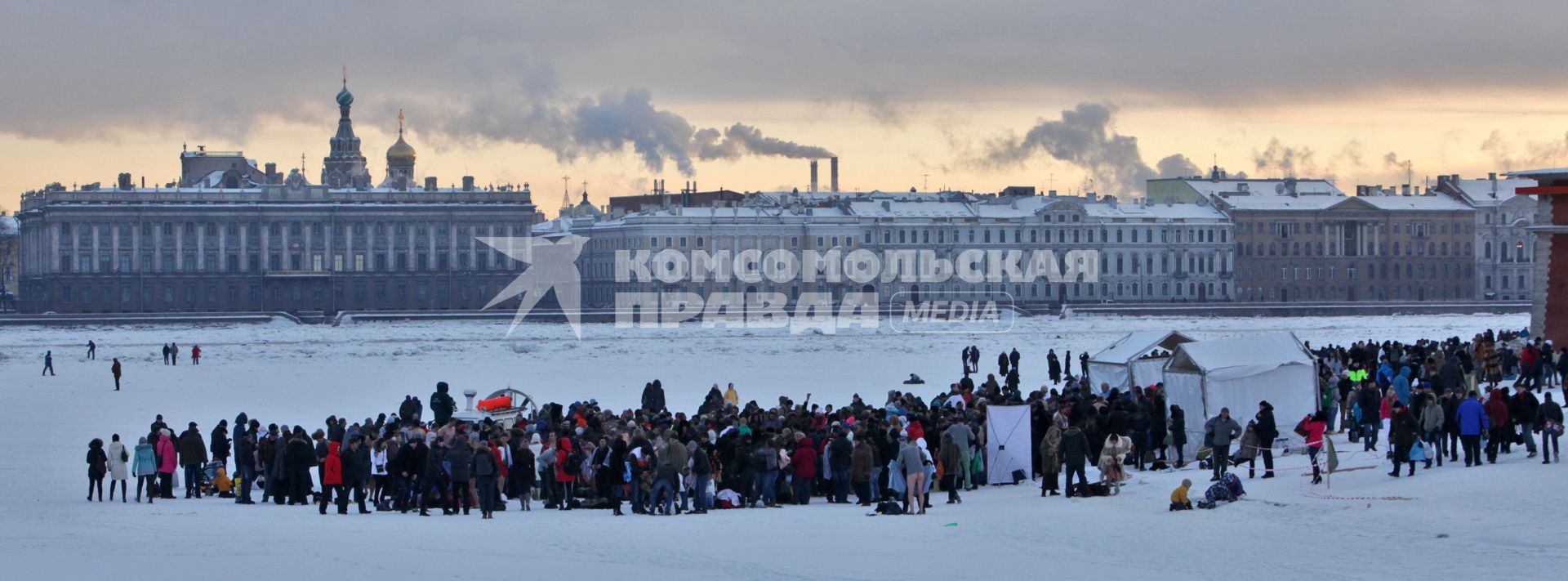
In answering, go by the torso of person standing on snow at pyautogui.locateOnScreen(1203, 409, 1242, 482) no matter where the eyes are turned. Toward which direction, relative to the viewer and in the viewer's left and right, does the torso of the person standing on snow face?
facing the viewer

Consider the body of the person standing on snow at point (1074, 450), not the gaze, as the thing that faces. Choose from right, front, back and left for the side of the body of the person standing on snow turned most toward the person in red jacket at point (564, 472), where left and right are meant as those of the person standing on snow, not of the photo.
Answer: left

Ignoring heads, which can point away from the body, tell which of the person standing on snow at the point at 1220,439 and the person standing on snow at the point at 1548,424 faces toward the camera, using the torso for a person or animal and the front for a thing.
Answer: the person standing on snow at the point at 1220,439

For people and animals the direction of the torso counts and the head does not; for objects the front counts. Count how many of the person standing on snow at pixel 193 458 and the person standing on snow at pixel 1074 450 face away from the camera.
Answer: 2

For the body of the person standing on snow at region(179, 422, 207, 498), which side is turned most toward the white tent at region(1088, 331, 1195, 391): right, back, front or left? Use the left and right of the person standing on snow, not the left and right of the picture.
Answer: right

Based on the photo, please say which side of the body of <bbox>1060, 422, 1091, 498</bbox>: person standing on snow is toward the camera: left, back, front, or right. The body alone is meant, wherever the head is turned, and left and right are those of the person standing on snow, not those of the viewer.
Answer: back
